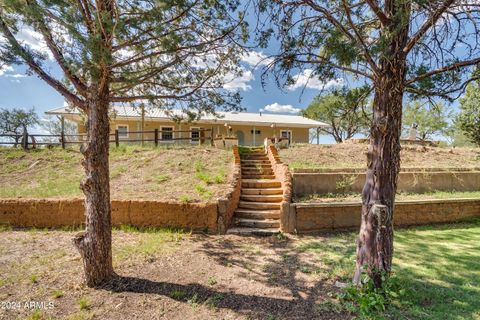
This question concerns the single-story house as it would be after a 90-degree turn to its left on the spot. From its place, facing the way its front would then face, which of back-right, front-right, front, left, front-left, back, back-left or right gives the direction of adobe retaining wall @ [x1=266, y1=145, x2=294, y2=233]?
right

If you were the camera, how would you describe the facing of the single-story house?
facing the viewer

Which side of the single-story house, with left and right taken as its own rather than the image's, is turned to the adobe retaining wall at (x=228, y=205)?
front

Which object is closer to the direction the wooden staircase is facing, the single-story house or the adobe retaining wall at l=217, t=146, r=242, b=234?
the adobe retaining wall

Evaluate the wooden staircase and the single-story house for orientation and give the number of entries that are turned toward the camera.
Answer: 2

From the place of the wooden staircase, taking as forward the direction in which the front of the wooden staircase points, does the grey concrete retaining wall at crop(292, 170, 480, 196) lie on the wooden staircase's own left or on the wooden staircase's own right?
on the wooden staircase's own left

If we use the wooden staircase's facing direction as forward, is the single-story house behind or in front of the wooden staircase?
behind

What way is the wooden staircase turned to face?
toward the camera

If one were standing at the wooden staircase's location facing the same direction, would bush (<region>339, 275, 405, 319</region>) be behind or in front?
in front

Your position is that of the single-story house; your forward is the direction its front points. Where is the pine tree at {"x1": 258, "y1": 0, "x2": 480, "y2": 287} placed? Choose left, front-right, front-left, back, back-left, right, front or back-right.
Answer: front

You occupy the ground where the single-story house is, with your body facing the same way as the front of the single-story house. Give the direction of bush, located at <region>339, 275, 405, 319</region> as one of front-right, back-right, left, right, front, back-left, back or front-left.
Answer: front

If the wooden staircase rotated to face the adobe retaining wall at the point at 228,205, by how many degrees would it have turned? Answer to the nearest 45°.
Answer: approximately 45° to its right

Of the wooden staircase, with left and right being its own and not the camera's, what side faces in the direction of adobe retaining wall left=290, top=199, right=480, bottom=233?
left

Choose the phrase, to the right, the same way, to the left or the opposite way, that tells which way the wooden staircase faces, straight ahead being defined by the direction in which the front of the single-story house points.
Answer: the same way

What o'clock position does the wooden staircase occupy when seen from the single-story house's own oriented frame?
The wooden staircase is roughly at 12 o'clock from the single-story house.
